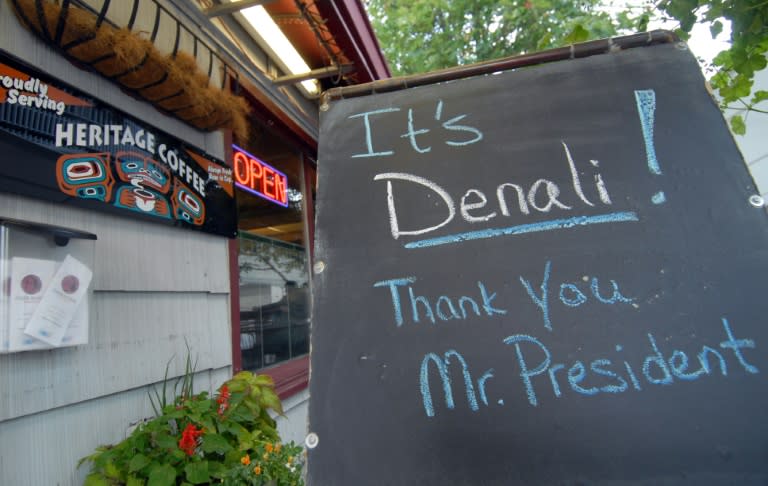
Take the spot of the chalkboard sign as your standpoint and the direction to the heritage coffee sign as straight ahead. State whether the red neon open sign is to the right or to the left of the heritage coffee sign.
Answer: right

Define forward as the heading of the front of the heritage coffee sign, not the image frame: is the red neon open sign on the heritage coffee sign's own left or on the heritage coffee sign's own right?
on the heritage coffee sign's own left

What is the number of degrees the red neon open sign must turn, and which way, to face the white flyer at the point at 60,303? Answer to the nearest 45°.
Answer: approximately 90° to its right

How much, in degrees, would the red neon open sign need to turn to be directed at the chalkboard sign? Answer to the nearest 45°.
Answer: approximately 45° to its right

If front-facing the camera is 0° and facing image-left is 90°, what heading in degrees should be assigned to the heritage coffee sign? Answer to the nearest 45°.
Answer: approximately 315°

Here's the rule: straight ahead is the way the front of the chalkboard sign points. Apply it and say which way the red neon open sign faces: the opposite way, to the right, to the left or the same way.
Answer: to the left

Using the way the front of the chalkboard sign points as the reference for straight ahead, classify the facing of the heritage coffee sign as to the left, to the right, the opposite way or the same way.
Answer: to the left

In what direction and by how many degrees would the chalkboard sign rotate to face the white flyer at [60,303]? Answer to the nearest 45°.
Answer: approximately 90° to its right
